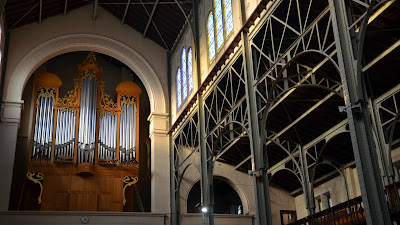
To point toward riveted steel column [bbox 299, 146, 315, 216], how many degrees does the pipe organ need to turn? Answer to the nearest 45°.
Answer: approximately 45° to its left

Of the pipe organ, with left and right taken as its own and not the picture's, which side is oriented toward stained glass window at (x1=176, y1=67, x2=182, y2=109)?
left

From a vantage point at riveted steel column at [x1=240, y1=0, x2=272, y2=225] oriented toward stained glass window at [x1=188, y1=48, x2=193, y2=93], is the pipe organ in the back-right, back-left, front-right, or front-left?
front-left

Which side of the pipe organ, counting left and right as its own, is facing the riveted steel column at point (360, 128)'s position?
front

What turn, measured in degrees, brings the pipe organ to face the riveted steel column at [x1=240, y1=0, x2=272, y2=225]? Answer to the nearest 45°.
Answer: approximately 45° to its left

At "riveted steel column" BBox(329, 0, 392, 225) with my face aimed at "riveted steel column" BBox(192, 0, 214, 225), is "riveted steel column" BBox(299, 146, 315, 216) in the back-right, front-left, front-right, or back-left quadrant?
front-right

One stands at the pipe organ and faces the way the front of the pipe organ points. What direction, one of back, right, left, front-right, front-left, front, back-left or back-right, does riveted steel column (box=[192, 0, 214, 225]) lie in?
front-left

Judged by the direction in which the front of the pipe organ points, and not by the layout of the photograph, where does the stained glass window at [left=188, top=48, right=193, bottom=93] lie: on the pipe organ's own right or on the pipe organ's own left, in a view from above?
on the pipe organ's own left

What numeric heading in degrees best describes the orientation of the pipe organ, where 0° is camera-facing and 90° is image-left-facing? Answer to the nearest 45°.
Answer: approximately 0°

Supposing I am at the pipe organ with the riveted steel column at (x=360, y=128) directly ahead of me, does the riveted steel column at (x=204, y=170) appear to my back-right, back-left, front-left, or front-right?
front-left
